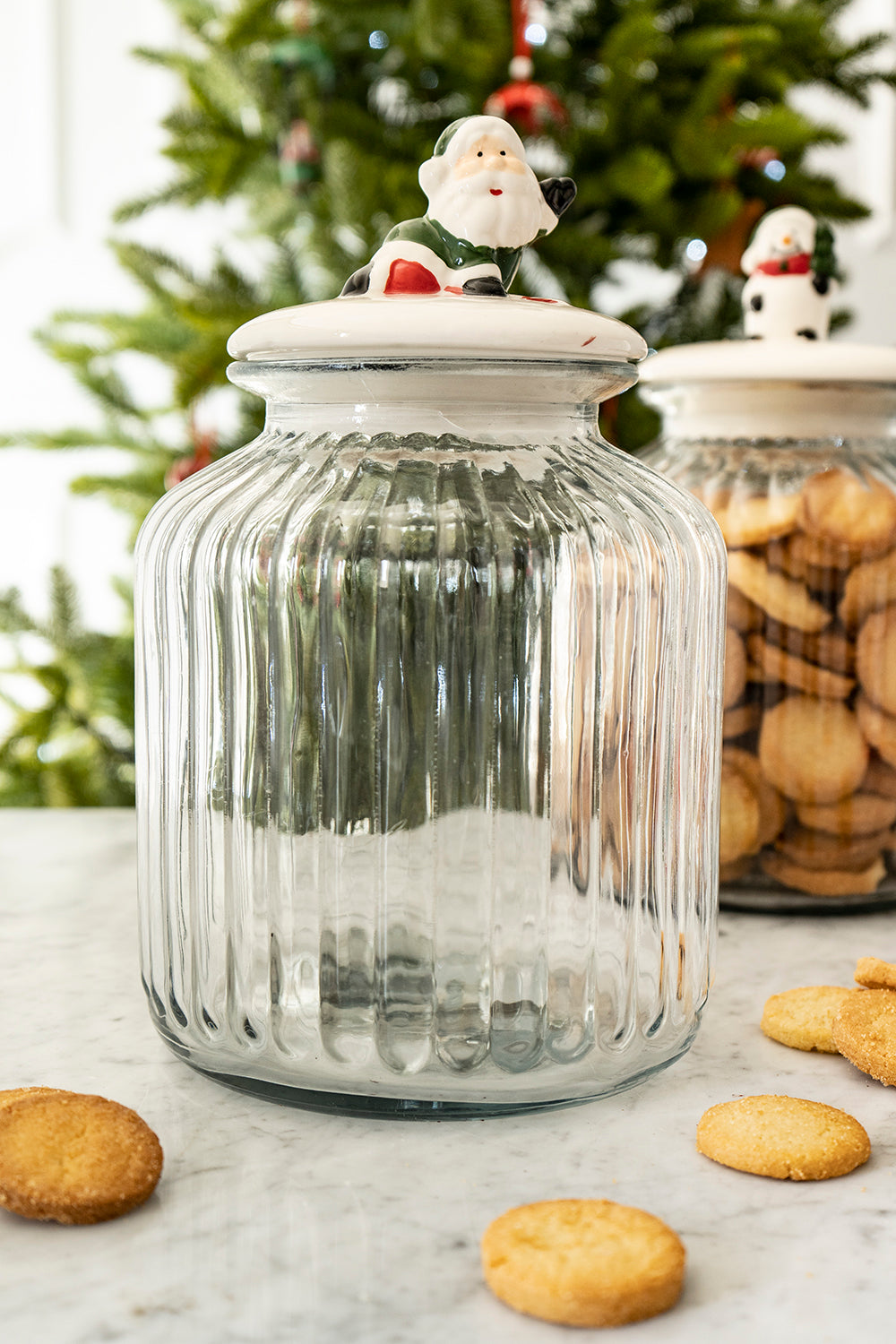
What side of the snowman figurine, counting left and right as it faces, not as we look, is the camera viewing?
front

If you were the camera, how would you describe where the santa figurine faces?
facing the viewer and to the right of the viewer

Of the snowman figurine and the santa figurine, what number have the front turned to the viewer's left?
0
